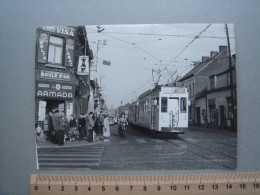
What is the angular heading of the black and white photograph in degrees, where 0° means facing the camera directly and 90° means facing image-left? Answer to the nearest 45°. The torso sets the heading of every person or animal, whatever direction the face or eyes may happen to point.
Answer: approximately 0°
